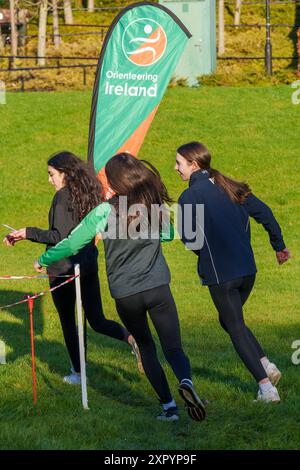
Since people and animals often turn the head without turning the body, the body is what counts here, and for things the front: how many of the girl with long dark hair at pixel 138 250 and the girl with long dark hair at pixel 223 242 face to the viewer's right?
0

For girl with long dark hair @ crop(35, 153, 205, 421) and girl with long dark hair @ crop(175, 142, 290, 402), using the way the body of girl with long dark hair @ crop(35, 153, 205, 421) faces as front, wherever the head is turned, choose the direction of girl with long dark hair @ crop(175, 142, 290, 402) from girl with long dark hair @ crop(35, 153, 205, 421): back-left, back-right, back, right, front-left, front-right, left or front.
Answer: right

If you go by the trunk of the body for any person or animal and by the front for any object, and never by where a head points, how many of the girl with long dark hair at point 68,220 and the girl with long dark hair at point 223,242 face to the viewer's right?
0

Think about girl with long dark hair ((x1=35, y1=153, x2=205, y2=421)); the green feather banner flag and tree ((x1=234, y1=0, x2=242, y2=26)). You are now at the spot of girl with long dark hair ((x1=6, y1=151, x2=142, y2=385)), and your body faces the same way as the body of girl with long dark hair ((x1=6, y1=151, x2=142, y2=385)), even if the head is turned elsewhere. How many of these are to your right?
2

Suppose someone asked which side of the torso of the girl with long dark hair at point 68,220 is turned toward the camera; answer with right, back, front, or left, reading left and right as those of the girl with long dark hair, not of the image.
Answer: left

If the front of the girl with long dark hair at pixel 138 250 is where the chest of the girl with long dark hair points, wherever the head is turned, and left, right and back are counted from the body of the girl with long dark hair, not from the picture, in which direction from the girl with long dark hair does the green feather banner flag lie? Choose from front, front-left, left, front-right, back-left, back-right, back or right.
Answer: front-right

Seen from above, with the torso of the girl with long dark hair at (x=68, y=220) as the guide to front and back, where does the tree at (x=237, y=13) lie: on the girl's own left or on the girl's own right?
on the girl's own right

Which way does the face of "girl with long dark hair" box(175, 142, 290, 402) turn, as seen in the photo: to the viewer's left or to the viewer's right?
to the viewer's left

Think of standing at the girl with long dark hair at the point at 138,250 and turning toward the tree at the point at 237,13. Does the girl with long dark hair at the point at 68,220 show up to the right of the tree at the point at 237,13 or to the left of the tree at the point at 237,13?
left

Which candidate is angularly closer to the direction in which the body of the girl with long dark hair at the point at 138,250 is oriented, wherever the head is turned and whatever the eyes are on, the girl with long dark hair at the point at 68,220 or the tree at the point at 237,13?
the girl with long dark hair

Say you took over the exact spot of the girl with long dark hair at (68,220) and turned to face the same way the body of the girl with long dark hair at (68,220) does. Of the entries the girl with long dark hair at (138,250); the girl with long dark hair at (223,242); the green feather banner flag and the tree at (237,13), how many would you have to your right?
2

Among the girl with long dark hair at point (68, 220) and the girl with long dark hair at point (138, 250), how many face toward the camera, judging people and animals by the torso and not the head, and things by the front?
0

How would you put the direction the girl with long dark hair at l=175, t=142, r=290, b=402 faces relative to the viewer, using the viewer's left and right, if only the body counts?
facing away from the viewer and to the left of the viewer

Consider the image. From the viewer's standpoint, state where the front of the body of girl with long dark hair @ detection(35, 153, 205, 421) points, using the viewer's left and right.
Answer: facing away from the viewer and to the left of the viewer

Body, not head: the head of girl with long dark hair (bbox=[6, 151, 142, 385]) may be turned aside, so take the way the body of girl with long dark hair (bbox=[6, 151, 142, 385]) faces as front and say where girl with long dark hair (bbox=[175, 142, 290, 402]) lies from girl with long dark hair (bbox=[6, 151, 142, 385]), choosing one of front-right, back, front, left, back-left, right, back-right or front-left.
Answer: back-left
